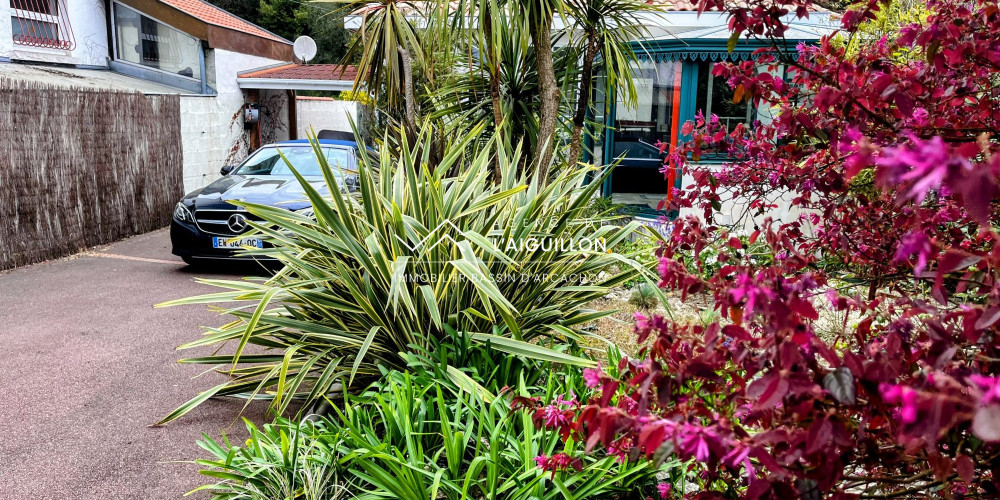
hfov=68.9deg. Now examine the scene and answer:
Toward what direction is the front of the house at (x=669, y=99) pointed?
toward the camera

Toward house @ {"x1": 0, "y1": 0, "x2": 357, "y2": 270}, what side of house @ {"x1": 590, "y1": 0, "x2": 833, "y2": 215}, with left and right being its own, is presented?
right

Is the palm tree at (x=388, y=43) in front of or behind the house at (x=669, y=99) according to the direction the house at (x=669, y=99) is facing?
in front

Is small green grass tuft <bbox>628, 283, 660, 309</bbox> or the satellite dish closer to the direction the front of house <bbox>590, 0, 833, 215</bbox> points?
the small green grass tuft

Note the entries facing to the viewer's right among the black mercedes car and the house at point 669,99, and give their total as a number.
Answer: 0

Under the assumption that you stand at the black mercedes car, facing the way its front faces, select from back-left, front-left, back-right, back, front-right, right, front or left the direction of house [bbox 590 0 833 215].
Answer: back-left

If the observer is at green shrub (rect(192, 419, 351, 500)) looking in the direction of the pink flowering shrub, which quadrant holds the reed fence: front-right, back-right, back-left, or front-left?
back-left

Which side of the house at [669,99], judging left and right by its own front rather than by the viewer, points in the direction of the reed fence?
right

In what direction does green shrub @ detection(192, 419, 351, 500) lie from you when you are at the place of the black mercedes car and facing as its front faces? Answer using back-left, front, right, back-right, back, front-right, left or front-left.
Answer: front-left

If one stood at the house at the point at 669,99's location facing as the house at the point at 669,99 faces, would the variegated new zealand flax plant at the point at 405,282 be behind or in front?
in front

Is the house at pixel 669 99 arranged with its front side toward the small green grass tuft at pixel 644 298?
yes

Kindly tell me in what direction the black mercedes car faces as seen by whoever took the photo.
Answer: facing the viewer and to the left of the viewer

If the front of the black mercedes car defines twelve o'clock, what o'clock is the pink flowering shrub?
The pink flowering shrub is roughly at 10 o'clock from the black mercedes car.

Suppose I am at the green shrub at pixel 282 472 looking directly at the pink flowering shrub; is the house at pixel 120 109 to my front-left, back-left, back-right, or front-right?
back-left

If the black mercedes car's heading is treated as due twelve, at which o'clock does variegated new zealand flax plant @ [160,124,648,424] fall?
The variegated new zealand flax plant is roughly at 10 o'clock from the black mercedes car.

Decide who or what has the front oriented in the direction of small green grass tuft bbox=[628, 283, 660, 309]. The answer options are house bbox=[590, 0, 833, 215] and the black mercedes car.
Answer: the house

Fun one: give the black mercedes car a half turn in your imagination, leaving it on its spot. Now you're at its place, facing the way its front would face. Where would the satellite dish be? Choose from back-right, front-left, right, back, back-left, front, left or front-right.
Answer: front-left

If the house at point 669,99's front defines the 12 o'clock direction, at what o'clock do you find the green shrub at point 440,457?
The green shrub is roughly at 12 o'clock from the house.

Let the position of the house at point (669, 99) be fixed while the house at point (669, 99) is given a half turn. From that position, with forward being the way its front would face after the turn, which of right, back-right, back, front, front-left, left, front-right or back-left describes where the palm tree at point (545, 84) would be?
back
